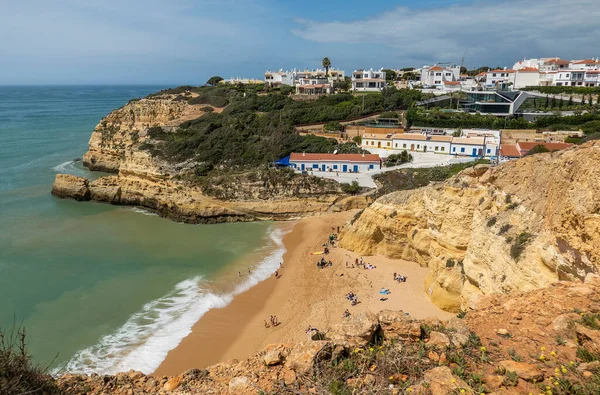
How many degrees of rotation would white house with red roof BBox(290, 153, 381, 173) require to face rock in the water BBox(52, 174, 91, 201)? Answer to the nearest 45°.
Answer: approximately 90° to its right

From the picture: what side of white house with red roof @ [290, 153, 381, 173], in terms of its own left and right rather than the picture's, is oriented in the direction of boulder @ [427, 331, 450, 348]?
front

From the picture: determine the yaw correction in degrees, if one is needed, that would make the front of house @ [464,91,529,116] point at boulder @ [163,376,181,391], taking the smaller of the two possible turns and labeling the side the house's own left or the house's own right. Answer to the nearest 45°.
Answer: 0° — it already faces it

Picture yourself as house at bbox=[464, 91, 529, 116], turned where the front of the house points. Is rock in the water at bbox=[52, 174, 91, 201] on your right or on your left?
on your right

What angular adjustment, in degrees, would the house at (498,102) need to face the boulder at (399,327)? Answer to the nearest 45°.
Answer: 0° — it already faces it

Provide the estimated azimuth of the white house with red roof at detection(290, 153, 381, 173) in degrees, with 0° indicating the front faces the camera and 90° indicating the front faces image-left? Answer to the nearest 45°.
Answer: approximately 0°

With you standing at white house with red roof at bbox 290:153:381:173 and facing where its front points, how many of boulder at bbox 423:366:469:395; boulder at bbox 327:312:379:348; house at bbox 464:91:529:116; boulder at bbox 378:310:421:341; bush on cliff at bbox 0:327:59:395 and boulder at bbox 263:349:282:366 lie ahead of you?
5

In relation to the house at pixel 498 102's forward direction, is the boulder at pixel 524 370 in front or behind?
in front

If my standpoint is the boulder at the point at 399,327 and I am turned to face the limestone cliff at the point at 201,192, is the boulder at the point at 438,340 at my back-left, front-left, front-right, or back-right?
back-right

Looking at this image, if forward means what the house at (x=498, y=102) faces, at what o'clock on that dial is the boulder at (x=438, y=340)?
The boulder is roughly at 12 o'clock from the house.

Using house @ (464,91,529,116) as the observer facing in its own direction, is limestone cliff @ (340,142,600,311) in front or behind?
in front

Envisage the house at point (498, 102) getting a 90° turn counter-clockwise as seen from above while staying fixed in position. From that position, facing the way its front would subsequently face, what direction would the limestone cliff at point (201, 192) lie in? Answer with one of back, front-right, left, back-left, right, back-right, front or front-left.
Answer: back-right

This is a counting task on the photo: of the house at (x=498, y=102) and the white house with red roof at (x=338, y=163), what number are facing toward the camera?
2

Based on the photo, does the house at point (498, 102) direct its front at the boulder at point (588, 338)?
yes
